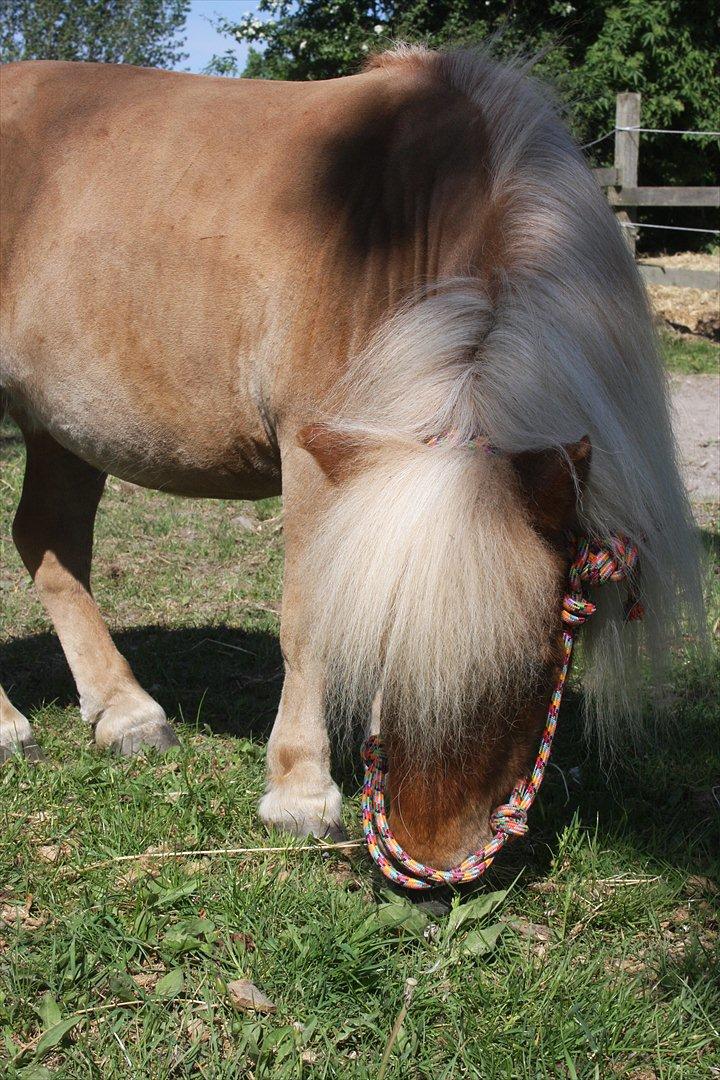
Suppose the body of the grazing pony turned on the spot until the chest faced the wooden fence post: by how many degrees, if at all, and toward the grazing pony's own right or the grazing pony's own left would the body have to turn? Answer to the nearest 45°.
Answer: approximately 135° to the grazing pony's own left

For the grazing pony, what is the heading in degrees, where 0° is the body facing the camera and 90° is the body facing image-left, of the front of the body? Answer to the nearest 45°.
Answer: approximately 315°
